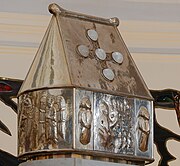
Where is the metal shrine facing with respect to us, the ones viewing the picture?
facing the viewer and to the right of the viewer
